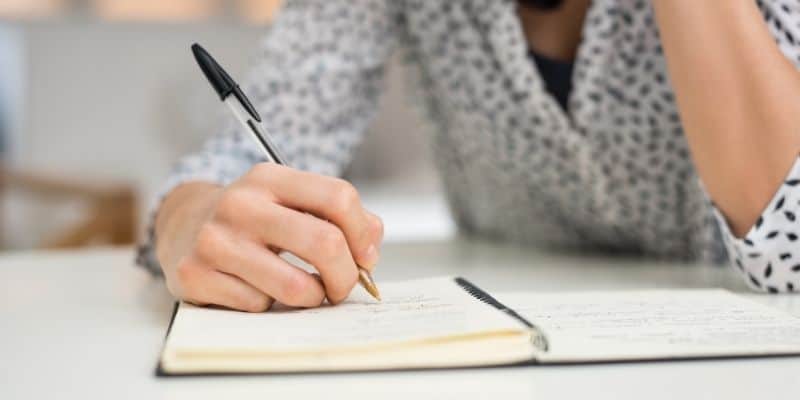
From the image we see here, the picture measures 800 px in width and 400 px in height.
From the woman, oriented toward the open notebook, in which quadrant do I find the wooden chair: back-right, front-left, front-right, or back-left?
back-right

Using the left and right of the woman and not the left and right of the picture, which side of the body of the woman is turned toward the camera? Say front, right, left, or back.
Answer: front

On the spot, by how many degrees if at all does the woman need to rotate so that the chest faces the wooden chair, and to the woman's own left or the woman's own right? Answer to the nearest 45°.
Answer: approximately 135° to the woman's own right
